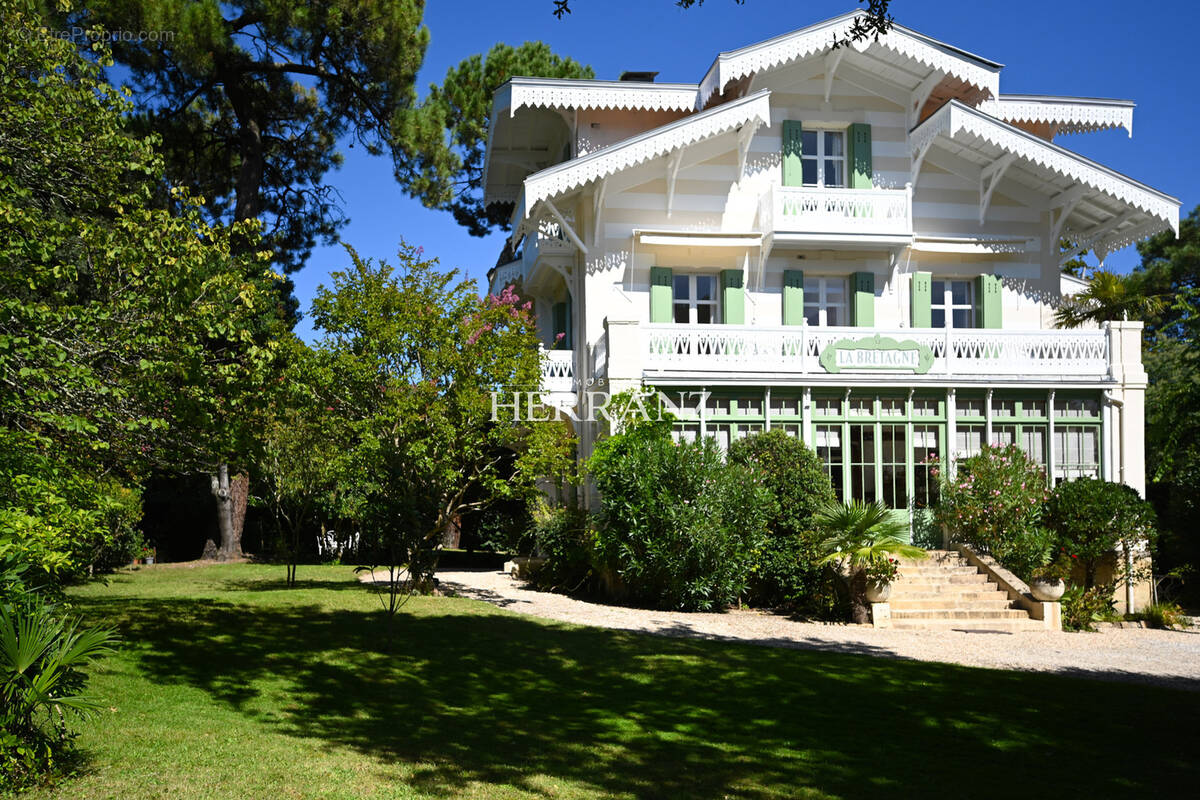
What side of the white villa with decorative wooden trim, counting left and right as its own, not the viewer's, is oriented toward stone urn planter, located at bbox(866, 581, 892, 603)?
front

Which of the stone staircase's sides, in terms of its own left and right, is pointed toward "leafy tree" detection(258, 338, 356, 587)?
right

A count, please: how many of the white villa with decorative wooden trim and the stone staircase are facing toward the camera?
2

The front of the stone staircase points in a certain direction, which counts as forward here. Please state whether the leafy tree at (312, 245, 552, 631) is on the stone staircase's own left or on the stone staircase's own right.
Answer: on the stone staircase's own right

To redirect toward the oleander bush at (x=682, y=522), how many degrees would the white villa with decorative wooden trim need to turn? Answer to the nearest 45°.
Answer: approximately 45° to its right

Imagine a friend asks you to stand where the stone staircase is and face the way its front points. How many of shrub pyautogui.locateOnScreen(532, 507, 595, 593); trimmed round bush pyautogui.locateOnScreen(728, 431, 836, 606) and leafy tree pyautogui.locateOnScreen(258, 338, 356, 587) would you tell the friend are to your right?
3

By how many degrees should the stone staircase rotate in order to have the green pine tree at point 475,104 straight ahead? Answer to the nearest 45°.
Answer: approximately 135° to its right

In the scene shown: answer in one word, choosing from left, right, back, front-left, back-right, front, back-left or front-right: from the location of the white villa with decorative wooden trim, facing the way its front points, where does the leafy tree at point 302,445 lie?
right

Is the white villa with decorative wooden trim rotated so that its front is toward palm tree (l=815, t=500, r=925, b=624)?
yes

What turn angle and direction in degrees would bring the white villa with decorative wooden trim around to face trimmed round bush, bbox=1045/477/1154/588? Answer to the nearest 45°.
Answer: approximately 45° to its left

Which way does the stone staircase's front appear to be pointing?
toward the camera

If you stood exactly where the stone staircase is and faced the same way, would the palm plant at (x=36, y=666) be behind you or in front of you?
in front
